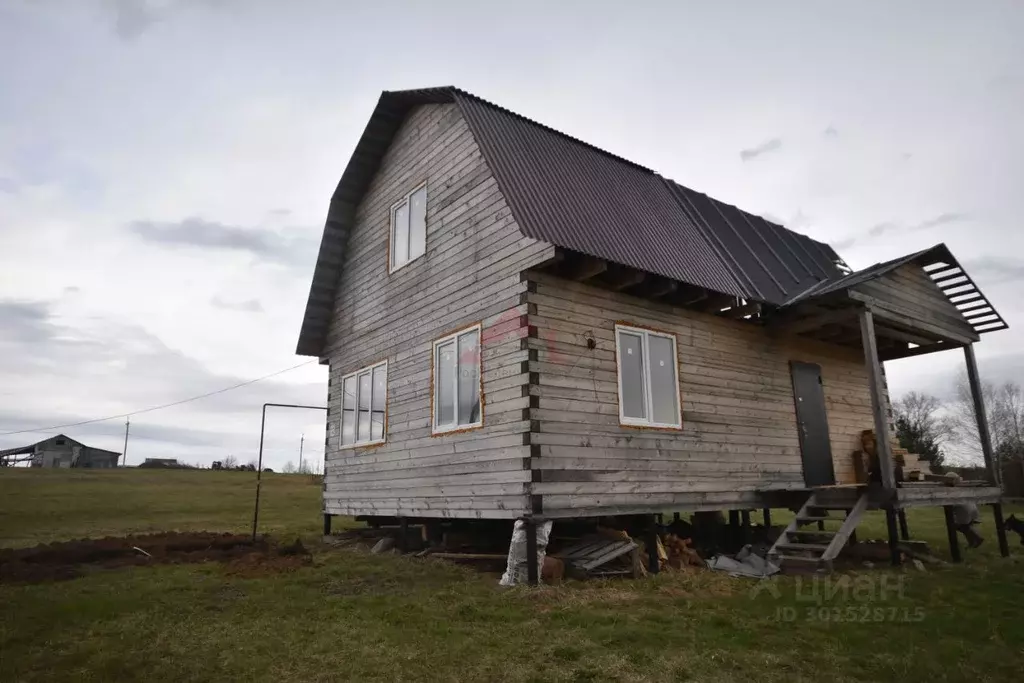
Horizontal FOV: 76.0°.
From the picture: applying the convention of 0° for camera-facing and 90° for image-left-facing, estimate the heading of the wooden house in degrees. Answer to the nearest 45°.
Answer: approximately 315°
